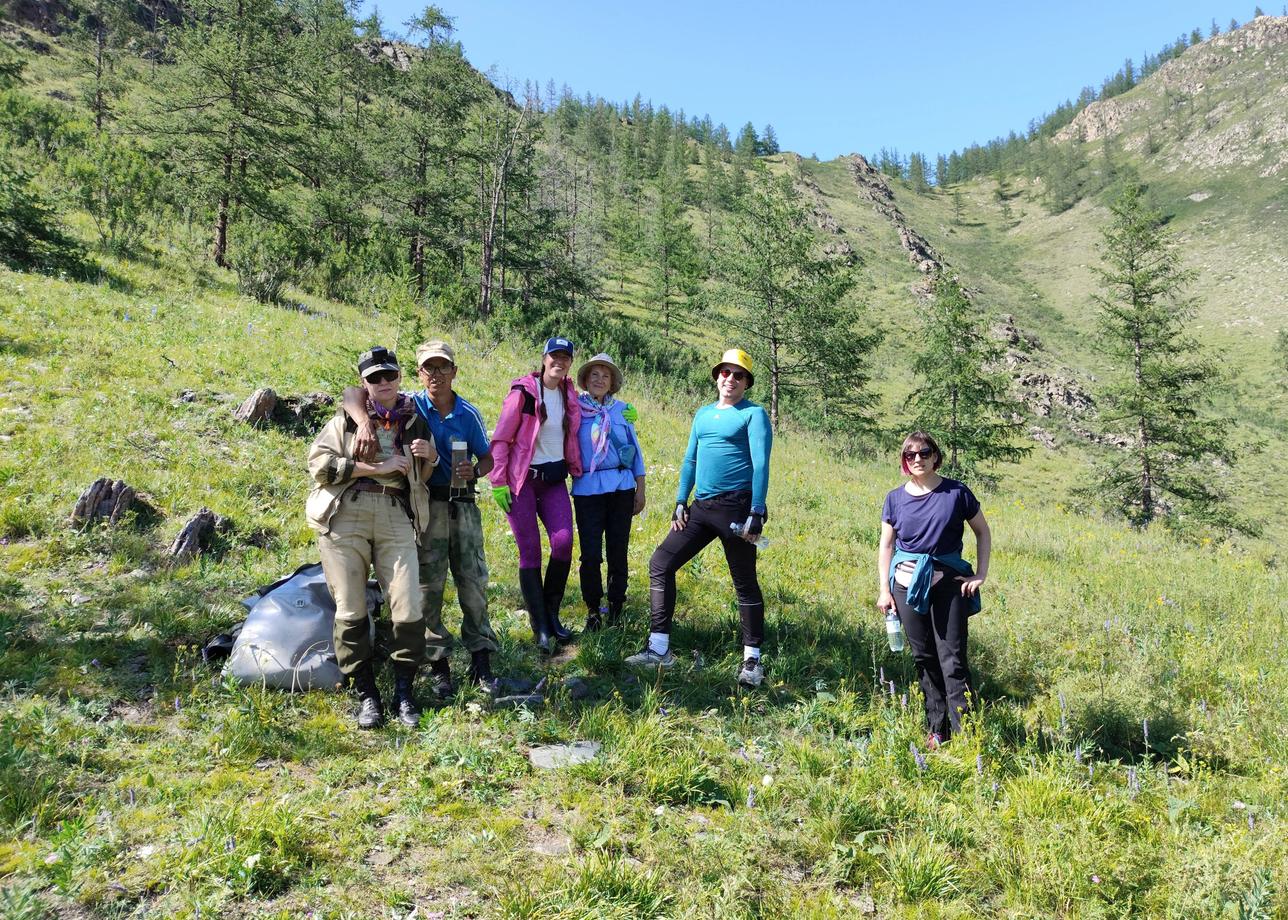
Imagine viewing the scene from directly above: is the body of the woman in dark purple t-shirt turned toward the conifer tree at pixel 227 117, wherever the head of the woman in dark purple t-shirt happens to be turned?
no

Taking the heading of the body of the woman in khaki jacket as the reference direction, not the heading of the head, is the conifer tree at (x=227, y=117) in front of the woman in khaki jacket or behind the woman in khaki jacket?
behind

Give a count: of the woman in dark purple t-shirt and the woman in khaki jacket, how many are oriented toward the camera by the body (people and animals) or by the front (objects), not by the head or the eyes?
2

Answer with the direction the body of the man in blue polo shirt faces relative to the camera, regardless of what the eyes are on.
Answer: toward the camera

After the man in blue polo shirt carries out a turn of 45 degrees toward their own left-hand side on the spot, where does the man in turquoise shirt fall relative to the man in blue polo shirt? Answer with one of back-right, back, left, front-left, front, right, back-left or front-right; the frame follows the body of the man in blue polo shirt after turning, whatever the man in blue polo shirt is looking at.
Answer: front-left

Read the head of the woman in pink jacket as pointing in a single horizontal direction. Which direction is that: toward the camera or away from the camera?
toward the camera

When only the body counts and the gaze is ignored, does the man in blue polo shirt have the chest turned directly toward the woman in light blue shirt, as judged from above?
no

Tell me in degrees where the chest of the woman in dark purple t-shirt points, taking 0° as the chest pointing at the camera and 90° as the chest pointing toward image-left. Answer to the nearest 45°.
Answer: approximately 0°

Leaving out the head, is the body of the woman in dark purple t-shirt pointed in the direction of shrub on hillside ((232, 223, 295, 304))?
no

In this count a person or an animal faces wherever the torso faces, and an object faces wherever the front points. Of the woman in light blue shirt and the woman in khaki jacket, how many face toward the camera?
2

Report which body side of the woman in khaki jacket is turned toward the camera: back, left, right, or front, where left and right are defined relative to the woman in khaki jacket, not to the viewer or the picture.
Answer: front

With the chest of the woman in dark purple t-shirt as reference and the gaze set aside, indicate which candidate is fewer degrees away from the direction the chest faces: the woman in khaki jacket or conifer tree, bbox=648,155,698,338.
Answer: the woman in khaki jacket

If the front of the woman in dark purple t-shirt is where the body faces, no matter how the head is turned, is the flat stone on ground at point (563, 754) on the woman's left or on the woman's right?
on the woman's right

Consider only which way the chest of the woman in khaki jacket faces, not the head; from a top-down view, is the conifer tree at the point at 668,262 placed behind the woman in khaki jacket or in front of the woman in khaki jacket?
behind

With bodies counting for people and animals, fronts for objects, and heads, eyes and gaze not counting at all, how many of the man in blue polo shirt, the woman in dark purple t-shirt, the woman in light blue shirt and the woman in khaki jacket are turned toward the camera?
4

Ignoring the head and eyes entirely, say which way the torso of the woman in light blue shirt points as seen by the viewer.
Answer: toward the camera

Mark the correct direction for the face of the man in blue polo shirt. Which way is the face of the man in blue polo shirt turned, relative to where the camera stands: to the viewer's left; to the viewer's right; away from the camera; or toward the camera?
toward the camera
